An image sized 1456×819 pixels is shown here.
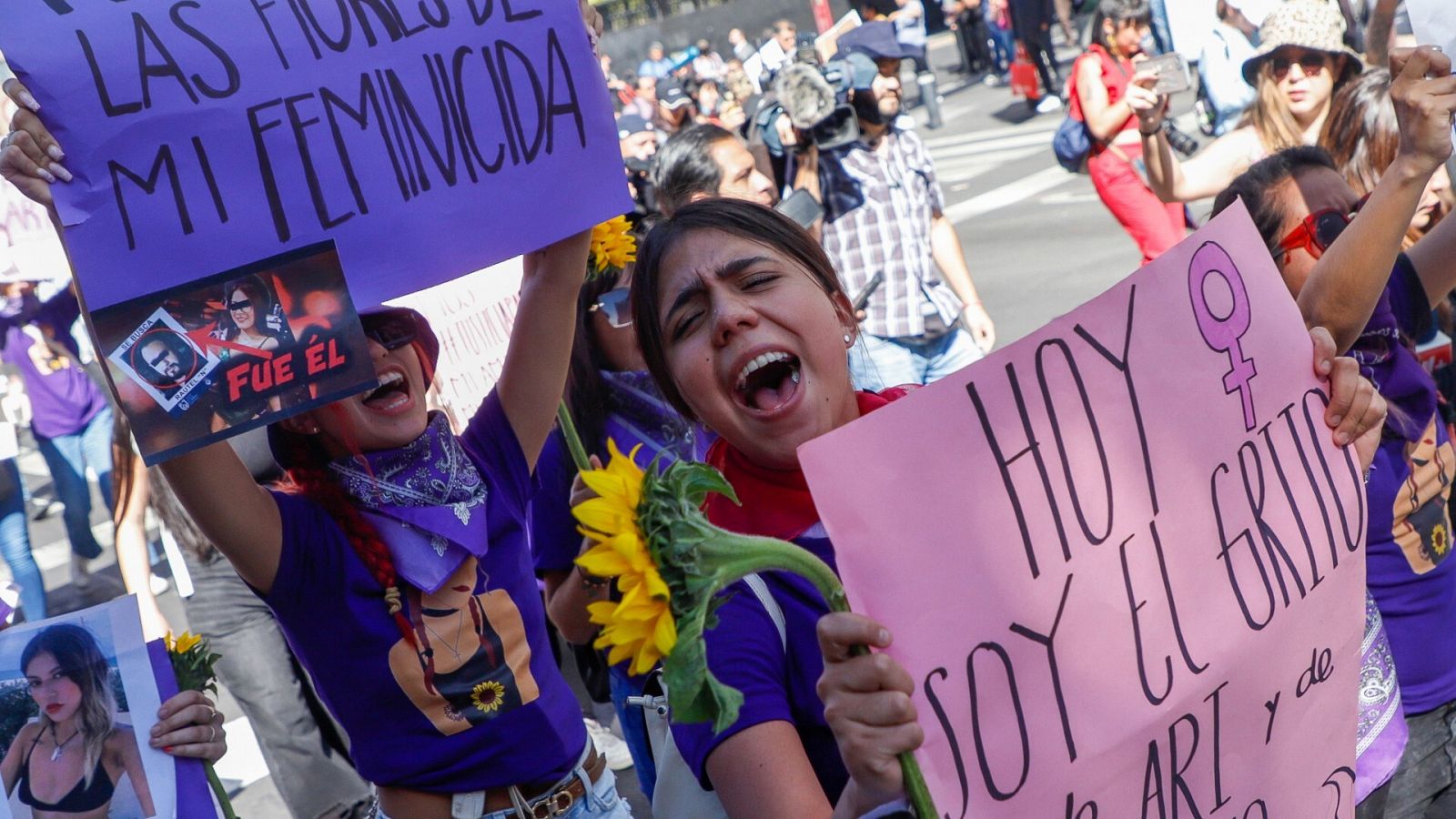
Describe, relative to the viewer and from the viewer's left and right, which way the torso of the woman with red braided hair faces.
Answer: facing the viewer and to the right of the viewer

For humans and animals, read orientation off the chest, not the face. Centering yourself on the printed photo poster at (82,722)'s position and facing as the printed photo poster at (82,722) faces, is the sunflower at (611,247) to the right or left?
on its left

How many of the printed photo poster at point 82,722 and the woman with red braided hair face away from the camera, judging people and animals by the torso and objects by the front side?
0

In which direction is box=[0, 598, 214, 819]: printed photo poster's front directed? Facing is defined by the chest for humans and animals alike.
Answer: toward the camera
